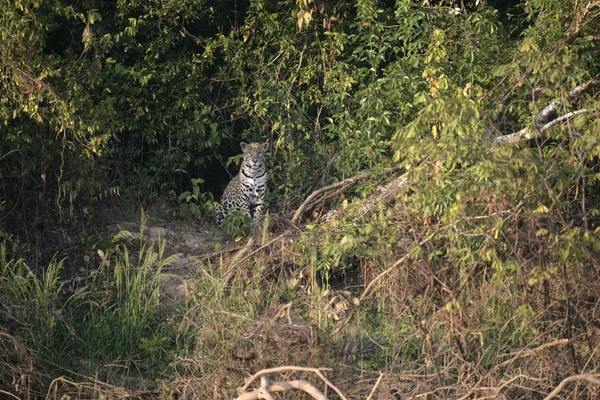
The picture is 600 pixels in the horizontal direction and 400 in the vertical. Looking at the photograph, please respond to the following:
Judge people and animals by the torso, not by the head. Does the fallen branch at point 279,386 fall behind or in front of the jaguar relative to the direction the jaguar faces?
in front

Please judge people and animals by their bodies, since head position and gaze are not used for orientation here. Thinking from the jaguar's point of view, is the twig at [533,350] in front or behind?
in front

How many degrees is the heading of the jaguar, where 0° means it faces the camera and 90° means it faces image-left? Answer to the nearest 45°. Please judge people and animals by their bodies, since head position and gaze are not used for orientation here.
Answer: approximately 315°

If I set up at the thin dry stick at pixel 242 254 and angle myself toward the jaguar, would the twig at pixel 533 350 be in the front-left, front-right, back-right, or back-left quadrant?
back-right

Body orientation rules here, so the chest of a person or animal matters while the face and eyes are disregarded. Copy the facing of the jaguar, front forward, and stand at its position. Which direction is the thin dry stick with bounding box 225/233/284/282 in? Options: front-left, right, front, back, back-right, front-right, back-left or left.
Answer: front-right
